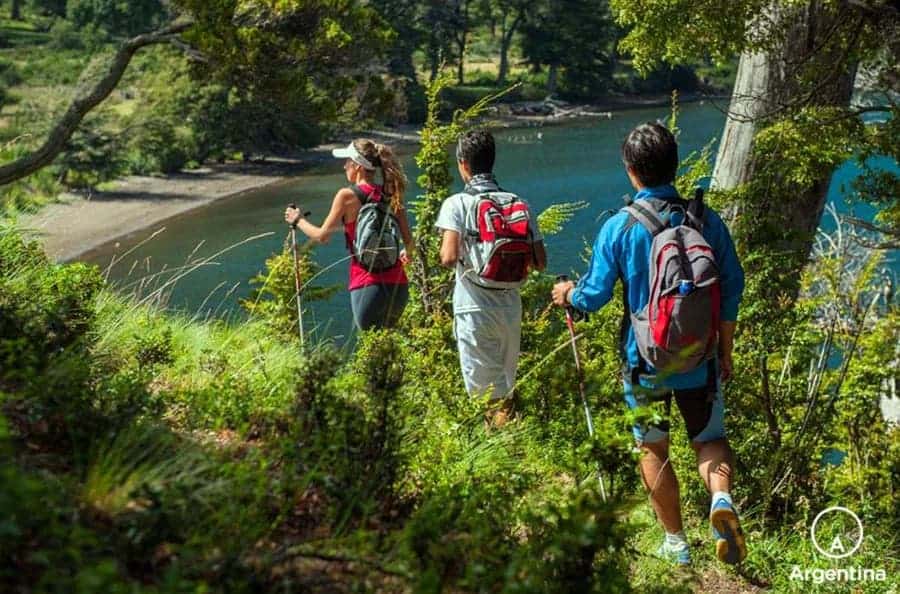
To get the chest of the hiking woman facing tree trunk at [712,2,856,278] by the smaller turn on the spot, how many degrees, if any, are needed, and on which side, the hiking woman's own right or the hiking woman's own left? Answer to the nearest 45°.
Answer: approximately 90° to the hiking woman's own right

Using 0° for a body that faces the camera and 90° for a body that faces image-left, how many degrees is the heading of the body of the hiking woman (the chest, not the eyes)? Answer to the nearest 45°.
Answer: approximately 135°

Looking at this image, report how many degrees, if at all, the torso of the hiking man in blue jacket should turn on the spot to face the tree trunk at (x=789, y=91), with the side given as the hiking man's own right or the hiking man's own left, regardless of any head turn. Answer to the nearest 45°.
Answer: approximately 45° to the hiking man's own right

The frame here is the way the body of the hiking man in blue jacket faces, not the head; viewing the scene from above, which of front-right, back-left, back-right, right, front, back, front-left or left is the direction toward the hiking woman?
front

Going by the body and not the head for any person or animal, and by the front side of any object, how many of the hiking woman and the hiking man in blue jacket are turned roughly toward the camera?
0

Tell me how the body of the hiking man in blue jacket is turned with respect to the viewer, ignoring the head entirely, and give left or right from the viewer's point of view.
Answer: facing away from the viewer and to the left of the viewer

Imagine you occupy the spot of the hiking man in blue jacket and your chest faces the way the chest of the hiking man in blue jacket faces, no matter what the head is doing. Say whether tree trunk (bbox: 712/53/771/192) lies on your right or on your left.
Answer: on your right

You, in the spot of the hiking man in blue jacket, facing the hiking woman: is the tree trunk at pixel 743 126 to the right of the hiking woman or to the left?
right
